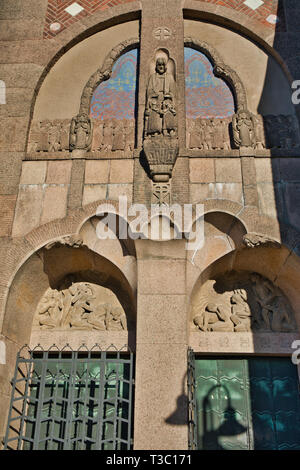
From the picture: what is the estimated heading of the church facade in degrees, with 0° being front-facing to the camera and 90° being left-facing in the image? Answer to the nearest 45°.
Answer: approximately 0°
